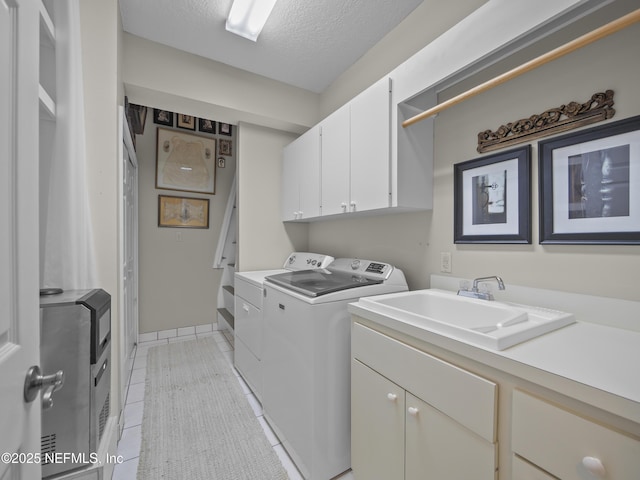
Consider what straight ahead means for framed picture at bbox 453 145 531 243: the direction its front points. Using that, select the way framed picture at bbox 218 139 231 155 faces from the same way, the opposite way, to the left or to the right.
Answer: to the left

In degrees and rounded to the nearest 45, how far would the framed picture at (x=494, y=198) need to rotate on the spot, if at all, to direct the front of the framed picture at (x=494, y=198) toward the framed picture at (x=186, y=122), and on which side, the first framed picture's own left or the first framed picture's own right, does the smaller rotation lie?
approximately 45° to the first framed picture's own right

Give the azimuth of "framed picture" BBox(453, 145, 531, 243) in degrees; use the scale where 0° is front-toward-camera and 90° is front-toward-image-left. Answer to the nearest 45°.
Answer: approximately 45°

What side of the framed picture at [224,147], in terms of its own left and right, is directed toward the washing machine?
front

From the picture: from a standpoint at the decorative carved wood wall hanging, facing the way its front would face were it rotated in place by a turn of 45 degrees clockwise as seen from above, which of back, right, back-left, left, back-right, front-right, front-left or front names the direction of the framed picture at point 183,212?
front

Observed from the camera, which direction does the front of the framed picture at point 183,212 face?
facing the viewer

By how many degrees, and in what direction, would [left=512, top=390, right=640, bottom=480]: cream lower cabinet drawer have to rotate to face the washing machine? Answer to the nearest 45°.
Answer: approximately 45° to its right

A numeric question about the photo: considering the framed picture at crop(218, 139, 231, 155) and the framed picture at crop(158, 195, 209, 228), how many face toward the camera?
2

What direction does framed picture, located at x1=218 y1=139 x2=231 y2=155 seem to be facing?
toward the camera

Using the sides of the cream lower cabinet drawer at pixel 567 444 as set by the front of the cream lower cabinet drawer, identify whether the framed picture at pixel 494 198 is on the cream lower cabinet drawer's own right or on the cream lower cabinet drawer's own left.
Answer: on the cream lower cabinet drawer's own right

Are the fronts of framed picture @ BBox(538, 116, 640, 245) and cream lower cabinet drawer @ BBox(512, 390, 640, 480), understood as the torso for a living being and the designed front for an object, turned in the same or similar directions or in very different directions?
same or similar directions

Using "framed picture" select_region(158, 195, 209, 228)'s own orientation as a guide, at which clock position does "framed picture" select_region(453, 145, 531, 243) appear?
"framed picture" select_region(453, 145, 531, 243) is roughly at 11 o'clock from "framed picture" select_region(158, 195, 209, 228).

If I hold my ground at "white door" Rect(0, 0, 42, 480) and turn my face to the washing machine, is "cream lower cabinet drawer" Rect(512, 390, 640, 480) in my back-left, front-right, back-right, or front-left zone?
front-right

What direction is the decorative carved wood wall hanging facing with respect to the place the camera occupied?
facing the viewer and to the left of the viewer

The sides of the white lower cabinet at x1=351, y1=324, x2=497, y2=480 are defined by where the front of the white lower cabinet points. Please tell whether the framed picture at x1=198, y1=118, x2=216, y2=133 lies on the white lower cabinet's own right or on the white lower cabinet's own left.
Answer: on the white lower cabinet's own right

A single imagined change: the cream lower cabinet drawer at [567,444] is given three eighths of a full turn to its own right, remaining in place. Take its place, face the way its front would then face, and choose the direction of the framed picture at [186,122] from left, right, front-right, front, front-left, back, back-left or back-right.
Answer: left
